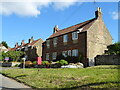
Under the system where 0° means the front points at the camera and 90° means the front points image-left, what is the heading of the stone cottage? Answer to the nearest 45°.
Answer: approximately 45°
